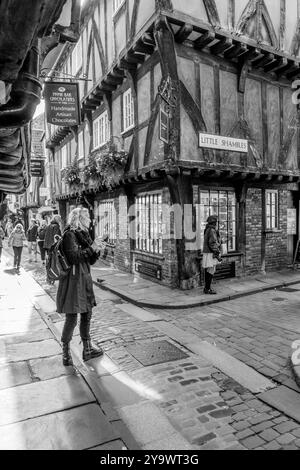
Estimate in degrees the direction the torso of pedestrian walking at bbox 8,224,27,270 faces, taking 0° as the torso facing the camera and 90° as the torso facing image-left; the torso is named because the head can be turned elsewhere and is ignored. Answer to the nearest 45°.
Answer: approximately 0°

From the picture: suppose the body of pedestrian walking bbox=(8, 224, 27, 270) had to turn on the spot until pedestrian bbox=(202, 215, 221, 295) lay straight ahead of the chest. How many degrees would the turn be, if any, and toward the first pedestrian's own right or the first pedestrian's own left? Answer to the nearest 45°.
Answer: approximately 45° to the first pedestrian's own left

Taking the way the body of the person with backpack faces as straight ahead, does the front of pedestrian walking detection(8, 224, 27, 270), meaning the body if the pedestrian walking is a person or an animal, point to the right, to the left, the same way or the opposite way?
to the right

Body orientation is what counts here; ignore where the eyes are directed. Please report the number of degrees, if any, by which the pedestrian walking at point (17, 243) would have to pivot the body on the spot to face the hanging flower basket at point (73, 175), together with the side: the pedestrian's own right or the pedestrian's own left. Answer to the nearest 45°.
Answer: approximately 135° to the pedestrian's own left

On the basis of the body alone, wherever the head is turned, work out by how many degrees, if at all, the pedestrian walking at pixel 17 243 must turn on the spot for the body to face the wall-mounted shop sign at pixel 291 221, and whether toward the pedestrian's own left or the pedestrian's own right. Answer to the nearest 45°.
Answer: approximately 45° to the pedestrian's own left

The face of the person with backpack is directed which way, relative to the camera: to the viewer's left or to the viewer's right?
to the viewer's right

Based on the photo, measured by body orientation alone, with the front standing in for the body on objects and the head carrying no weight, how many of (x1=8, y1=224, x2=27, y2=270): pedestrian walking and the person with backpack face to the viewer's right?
1

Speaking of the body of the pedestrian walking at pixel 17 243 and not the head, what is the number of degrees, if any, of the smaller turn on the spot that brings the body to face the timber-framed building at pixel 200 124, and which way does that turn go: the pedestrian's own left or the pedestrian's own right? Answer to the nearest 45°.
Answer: approximately 45° to the pedestrian's own left

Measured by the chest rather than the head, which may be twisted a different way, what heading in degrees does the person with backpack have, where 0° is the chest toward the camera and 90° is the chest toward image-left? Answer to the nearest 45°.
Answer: approximately 270°

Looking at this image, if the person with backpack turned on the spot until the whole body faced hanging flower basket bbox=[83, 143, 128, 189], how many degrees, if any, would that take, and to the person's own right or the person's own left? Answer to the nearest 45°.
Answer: approximately 90° to the person's own left
